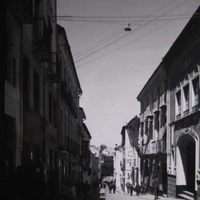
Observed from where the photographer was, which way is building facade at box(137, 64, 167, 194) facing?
facing to the left of the viewer
